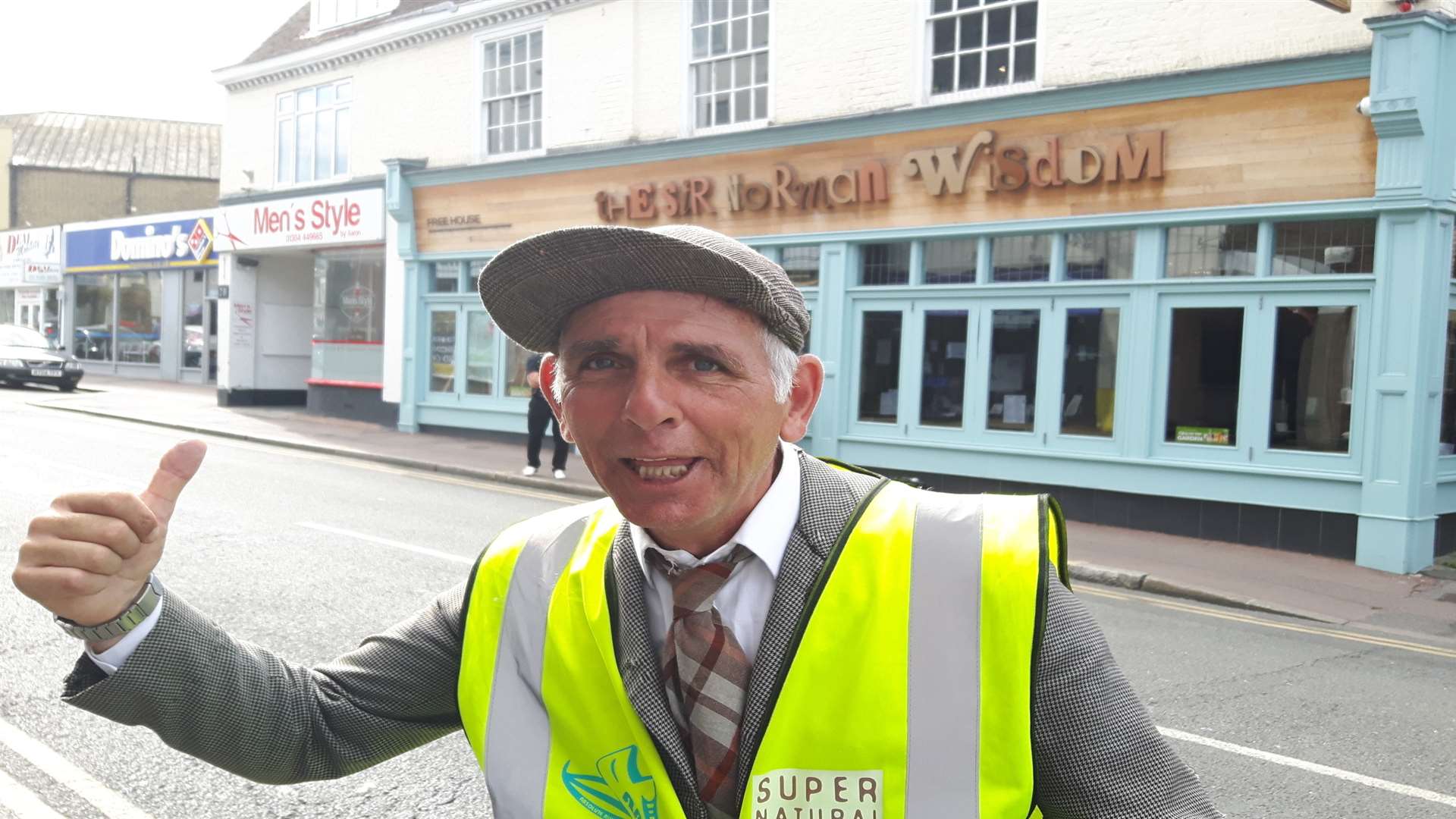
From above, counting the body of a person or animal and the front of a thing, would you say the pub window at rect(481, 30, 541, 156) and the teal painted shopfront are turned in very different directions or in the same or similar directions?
same or similar directions

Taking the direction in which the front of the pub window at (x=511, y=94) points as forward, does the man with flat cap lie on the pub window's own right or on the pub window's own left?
on the pub window's own left

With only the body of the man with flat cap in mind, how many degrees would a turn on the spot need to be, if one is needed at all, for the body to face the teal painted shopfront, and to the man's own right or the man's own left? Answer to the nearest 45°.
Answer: approximately 135° to the man's own left

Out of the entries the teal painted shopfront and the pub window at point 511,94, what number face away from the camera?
0

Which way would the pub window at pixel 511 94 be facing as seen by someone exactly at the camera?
facing the viewer and to the left of the viewer

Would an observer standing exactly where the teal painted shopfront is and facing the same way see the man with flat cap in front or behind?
in front

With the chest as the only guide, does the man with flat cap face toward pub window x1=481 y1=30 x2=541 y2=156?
no

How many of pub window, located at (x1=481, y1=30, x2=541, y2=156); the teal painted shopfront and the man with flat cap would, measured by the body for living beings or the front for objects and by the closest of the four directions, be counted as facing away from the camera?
0

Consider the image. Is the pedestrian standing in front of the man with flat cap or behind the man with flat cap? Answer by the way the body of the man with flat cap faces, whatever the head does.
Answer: behind

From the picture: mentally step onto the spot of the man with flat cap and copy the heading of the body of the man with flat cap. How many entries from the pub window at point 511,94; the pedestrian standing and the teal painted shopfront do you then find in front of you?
0

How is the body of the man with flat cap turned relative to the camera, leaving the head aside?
toward the camera
